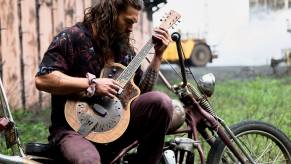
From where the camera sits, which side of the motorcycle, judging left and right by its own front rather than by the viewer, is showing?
right

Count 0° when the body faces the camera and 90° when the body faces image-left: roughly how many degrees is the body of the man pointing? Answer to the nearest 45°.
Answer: approximately 315°

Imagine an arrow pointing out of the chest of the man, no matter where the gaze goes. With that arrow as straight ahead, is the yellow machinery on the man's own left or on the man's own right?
on the man's own left

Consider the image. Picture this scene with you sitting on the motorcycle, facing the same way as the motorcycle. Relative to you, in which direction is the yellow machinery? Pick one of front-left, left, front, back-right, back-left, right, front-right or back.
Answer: left
